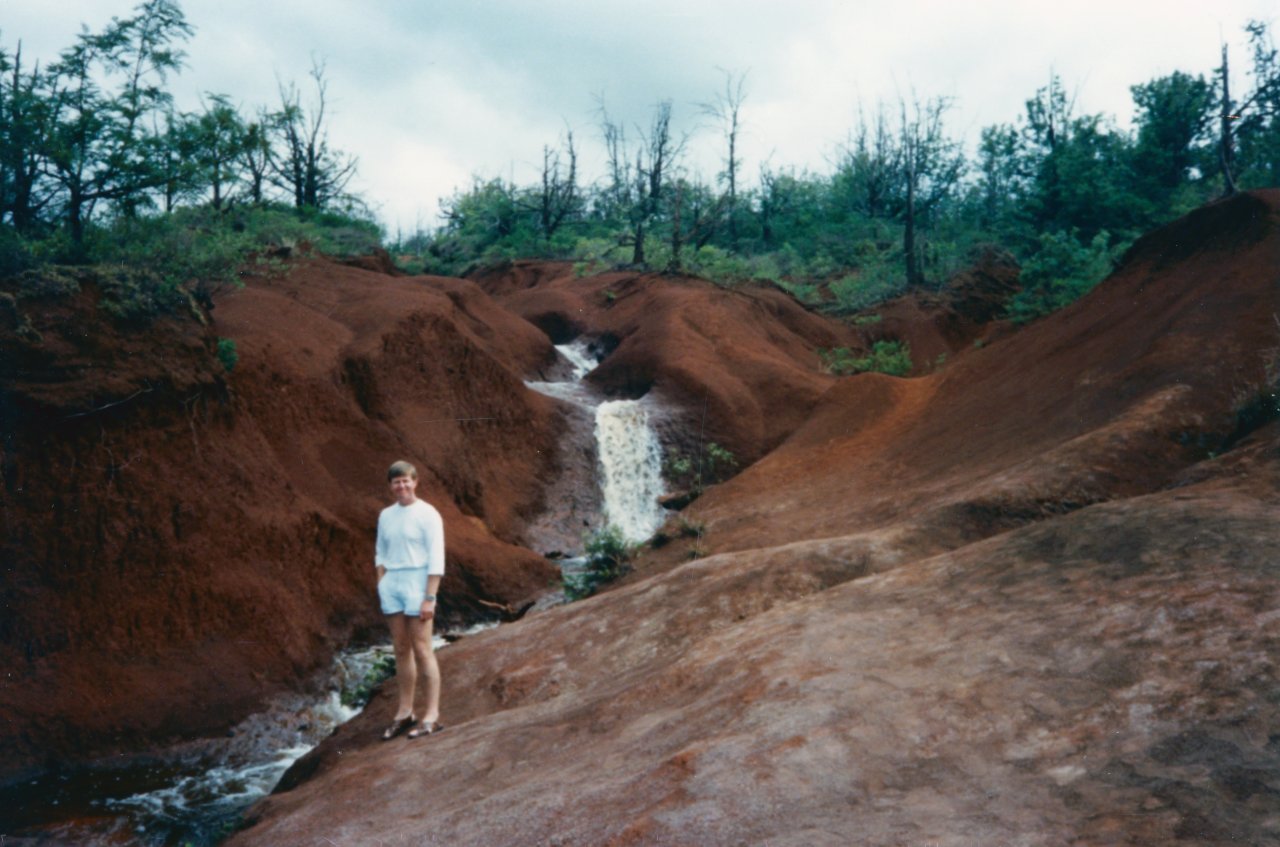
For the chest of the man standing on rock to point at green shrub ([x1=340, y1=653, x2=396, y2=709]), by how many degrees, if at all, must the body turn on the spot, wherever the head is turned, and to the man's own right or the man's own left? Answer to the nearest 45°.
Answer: approximately 135° to the man's own right

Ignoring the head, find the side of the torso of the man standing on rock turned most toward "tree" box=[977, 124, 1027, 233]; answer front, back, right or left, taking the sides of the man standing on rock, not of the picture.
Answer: back

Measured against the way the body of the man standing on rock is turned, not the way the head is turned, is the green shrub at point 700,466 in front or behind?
behind

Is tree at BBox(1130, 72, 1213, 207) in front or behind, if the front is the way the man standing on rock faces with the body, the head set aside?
behind

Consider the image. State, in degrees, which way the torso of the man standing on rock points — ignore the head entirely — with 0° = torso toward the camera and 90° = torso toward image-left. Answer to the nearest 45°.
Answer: approximately 45°

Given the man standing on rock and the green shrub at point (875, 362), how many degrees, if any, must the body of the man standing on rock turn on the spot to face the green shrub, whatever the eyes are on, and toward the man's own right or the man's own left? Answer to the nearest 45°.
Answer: approximately 180°

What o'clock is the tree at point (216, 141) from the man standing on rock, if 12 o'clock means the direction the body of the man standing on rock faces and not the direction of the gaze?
The tree is roughly at 4 o'clock from the man standing on rock.
